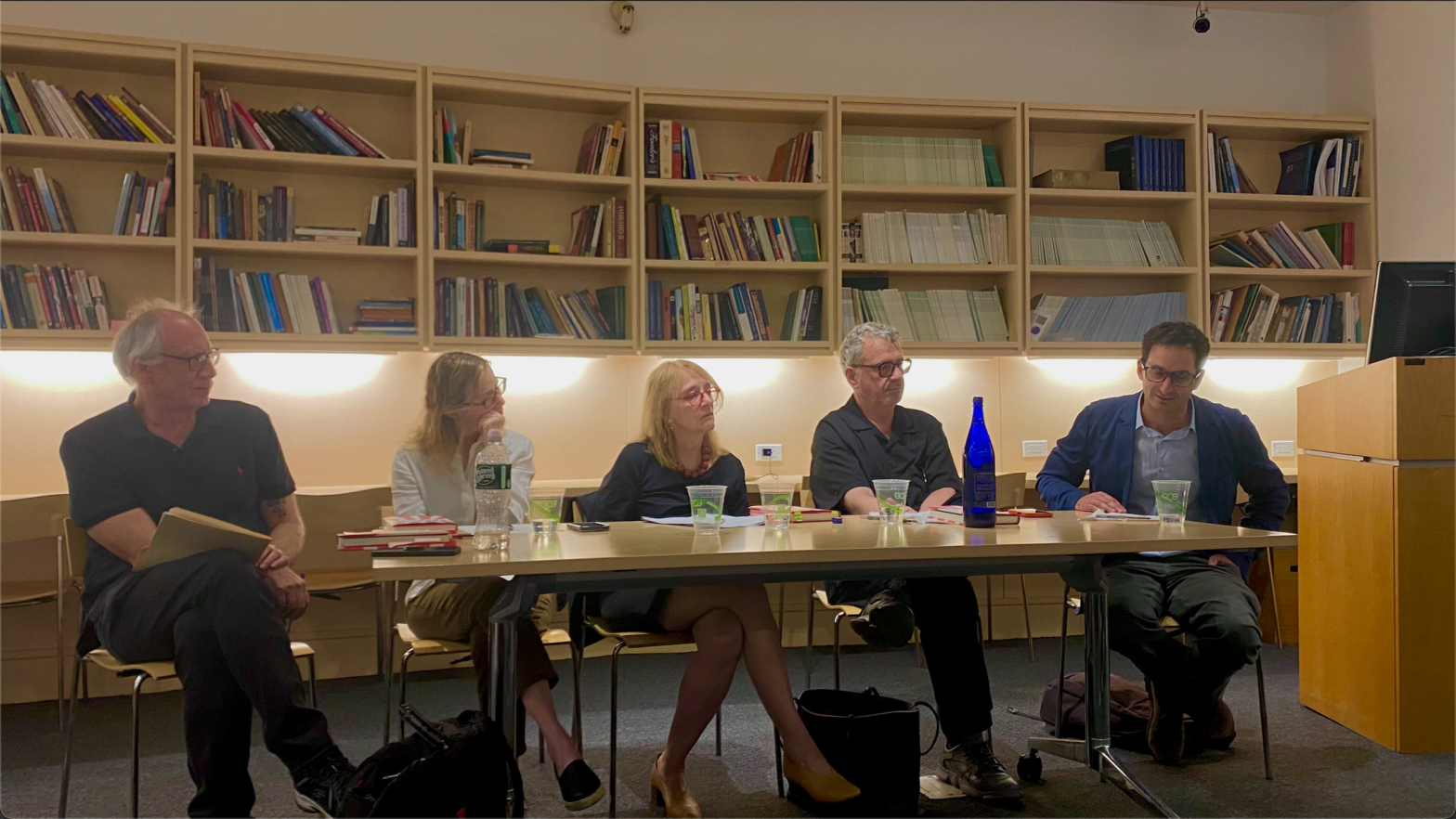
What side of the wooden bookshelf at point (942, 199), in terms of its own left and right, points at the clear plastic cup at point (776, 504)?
front

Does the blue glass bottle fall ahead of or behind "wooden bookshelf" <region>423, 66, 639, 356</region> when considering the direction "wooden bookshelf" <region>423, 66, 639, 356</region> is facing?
ahead

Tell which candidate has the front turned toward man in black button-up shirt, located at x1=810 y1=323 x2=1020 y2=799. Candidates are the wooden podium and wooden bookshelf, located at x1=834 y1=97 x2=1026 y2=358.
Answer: the wooden bookshelf

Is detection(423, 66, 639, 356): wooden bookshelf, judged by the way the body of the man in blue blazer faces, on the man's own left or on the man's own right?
on the man's own right

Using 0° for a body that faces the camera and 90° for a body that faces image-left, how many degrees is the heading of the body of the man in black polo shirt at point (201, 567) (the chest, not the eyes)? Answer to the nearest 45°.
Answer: approximately 315°

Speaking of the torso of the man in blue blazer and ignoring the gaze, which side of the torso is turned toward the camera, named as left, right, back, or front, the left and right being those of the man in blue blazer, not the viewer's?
front

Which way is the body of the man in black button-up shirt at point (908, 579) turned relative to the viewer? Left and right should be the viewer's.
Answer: facing the viewer and to the right of the viewer

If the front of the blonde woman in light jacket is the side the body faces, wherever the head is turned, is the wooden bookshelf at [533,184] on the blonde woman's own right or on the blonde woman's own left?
on the blonde woman's own left

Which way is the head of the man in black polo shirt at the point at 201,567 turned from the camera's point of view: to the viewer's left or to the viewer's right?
to the viewer's right

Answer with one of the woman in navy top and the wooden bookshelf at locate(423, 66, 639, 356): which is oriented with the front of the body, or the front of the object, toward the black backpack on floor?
the wooden bookshelf

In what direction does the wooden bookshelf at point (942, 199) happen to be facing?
toward the camera

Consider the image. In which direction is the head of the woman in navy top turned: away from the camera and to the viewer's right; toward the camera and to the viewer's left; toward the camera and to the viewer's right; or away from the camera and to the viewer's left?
toward the camera and to the viewer's right

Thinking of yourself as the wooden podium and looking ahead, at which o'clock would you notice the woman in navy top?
The woman in navy top is roughly at 3 o'clock from the wooden podium.
